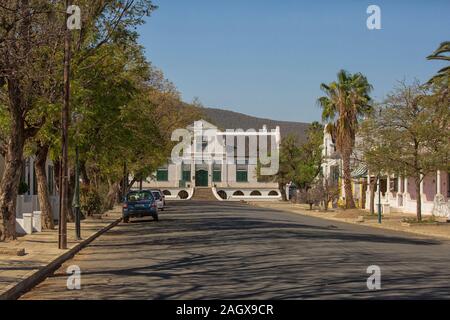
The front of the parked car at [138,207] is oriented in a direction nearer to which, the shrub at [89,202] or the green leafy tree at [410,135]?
the shrub

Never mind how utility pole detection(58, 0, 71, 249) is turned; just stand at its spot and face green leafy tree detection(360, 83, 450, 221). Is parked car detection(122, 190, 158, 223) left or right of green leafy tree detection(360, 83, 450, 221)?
left

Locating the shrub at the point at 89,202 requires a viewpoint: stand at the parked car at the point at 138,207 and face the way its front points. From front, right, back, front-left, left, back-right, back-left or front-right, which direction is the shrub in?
front-left

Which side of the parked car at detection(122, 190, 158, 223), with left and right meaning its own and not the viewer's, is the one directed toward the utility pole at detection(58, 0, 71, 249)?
back

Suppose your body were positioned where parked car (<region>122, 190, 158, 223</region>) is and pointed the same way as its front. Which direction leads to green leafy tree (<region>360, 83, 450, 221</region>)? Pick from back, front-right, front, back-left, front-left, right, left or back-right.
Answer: right

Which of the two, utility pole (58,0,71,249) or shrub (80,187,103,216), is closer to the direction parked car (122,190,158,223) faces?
the shrub

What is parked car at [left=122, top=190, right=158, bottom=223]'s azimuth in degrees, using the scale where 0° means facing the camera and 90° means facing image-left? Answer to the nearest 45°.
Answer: approximately 180°

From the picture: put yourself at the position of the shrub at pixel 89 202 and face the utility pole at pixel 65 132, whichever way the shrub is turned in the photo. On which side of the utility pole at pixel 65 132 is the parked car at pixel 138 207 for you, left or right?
left
